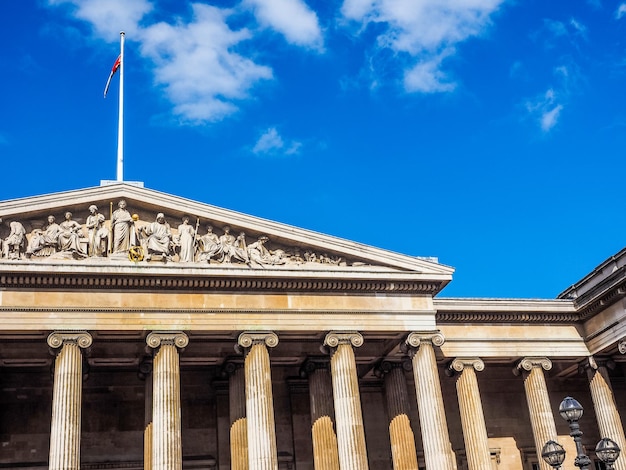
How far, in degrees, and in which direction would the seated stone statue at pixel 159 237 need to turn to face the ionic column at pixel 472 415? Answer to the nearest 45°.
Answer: approximately 90° to its left

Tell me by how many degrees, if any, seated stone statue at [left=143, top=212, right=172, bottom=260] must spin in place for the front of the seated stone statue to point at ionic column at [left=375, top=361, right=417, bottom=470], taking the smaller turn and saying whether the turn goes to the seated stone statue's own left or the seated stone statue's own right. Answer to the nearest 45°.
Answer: approximately 135° to the seated stone statue's own left

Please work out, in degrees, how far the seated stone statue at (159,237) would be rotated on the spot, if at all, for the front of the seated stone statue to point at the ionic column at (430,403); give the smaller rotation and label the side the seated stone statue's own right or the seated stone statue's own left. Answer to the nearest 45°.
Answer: approximately 90° to the seated stone statue's own left

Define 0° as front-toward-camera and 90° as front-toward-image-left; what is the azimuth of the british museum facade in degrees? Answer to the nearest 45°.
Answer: approximately 0°

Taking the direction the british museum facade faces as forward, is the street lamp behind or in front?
in front

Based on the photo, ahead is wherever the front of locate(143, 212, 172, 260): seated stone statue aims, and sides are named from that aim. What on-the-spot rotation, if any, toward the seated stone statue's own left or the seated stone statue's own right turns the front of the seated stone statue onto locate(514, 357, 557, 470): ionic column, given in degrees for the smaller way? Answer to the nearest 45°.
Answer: approximately 90° to the seated stone statue's own left

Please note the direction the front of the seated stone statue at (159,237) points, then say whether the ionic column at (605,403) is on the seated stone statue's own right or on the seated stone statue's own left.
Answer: on the seated stone statue's own left
